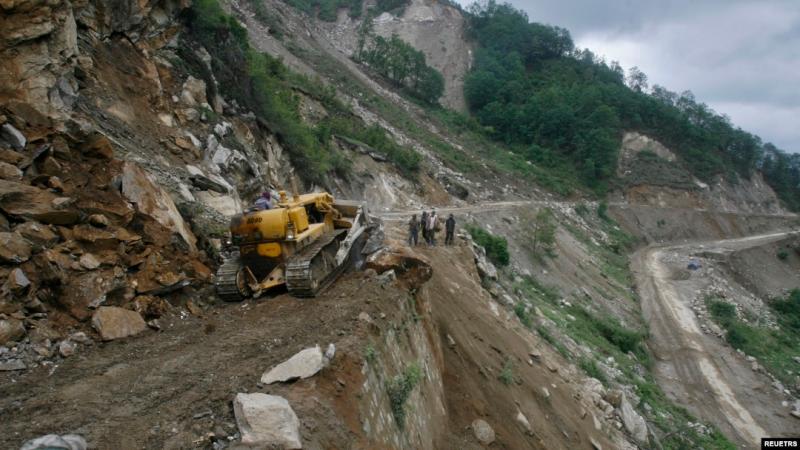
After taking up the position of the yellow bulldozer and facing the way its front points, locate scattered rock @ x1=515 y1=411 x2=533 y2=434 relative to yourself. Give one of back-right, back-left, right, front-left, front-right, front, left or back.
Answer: front-right

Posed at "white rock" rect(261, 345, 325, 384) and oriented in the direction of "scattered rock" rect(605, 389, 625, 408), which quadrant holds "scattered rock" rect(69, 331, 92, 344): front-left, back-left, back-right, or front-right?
back-left

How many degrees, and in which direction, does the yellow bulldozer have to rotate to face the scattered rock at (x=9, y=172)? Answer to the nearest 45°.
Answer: approximately 135° to its left

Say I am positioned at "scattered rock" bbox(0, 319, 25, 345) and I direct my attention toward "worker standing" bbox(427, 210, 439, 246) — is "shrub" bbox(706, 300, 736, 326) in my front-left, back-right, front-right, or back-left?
front-right

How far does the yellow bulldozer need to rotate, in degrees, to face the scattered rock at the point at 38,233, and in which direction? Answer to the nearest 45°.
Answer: approximately 180°

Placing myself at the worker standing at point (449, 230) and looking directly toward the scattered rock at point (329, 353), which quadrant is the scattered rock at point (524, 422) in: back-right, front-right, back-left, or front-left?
front-left

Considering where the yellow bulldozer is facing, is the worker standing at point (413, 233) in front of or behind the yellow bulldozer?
in front

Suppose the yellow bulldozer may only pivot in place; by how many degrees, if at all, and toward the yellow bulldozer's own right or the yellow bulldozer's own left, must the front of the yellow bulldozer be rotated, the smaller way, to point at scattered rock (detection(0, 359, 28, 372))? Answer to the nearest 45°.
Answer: approximately 180°

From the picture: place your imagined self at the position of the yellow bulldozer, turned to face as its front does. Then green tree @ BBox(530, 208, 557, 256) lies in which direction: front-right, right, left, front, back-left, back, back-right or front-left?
front

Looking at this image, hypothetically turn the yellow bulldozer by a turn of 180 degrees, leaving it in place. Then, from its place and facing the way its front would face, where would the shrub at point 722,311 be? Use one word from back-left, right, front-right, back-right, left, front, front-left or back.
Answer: back

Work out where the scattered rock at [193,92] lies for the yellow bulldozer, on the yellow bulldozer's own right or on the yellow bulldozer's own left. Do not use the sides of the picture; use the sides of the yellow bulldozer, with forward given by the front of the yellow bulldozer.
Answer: on the yellow bulldozer's own left

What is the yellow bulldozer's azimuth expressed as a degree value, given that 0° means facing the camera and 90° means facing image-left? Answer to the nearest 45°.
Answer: approximately 225°

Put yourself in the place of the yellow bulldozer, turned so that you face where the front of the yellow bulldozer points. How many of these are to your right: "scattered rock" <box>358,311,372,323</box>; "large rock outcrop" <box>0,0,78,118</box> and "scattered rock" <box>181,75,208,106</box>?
1

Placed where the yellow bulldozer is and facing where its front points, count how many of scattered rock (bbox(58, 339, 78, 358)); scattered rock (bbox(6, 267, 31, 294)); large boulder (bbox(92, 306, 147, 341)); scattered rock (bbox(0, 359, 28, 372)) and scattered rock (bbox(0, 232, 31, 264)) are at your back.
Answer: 5

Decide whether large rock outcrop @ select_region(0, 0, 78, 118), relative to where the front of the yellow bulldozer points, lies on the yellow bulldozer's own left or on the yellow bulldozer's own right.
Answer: on the yellow bulldozer's own left

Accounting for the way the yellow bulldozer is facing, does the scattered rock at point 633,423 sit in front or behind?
in front

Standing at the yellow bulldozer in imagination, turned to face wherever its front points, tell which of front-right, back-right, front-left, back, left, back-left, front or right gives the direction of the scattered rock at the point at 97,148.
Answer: back-left

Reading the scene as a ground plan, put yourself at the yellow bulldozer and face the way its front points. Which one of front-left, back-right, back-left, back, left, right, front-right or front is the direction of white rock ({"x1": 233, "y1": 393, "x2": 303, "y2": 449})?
back-right
